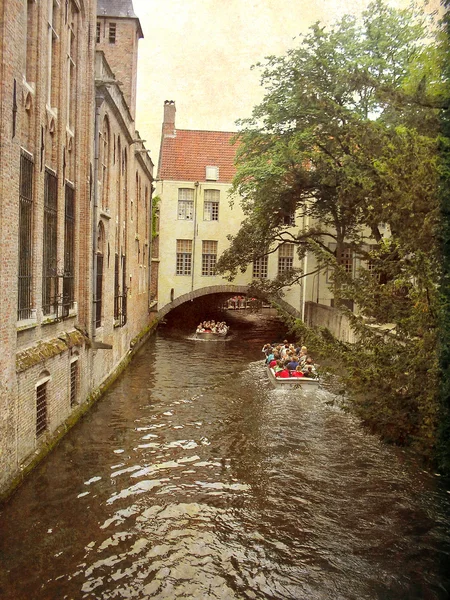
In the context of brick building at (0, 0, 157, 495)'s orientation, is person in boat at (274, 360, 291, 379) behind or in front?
in front

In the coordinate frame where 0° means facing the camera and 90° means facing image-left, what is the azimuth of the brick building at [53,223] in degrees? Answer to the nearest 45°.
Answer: approximately 270°

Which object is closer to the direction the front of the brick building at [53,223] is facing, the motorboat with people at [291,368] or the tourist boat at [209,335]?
the motorboat with people

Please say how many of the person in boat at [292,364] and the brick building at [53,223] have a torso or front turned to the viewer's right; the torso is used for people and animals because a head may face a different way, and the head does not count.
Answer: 1
